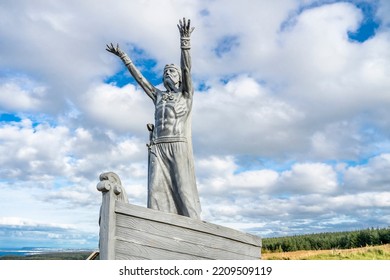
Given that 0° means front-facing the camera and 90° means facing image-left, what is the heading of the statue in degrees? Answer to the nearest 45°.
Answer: approximately 45°
